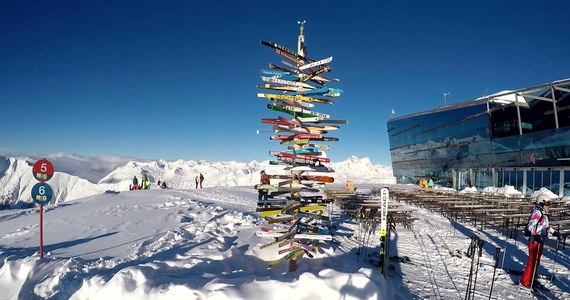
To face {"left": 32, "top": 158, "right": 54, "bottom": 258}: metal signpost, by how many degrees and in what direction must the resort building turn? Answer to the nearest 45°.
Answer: approximately 45° to its left

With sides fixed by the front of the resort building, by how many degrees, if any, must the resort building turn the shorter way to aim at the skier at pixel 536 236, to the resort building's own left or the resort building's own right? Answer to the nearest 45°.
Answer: approximately 45° to the resort building's own left

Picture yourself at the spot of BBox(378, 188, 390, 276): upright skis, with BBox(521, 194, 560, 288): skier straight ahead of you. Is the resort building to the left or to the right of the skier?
left

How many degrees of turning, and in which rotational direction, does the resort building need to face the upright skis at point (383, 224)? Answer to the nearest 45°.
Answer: approximately 45° to its left
